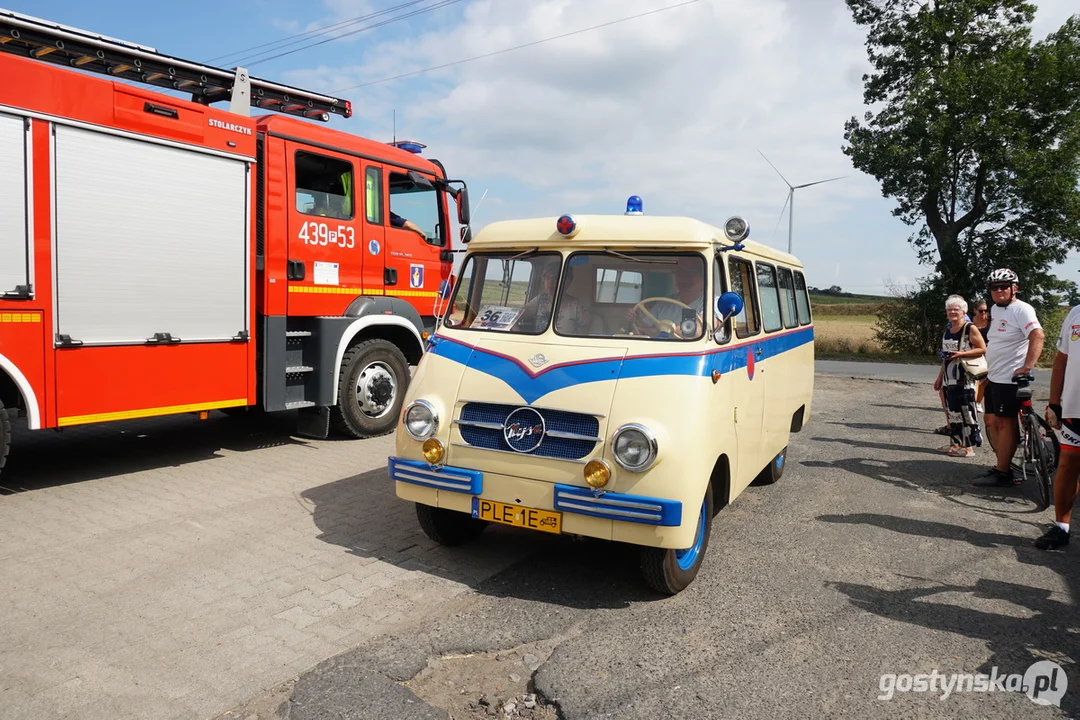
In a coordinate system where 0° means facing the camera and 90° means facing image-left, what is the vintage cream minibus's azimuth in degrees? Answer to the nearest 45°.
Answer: approximately 45°

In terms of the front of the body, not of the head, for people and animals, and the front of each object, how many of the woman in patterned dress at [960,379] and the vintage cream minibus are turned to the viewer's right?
0

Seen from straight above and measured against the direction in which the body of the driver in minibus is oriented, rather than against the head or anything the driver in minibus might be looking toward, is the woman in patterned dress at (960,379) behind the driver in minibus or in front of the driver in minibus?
behind

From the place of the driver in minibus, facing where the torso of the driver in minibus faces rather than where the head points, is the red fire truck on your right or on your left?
on your right

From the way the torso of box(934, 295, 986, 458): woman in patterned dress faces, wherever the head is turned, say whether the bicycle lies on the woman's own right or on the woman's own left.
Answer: on the woman's own left

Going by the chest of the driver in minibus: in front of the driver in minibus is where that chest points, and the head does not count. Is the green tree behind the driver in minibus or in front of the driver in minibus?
behind

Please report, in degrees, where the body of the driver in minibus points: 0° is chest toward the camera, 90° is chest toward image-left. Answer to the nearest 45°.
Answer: approximately 45°

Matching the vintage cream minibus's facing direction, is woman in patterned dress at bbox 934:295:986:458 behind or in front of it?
behind

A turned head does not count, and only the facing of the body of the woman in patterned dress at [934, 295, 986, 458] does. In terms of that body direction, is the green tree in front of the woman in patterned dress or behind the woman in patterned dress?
behind

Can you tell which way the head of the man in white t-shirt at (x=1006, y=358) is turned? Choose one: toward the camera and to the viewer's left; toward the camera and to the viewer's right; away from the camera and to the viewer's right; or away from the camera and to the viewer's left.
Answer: toward the camera and to the viewer's left
